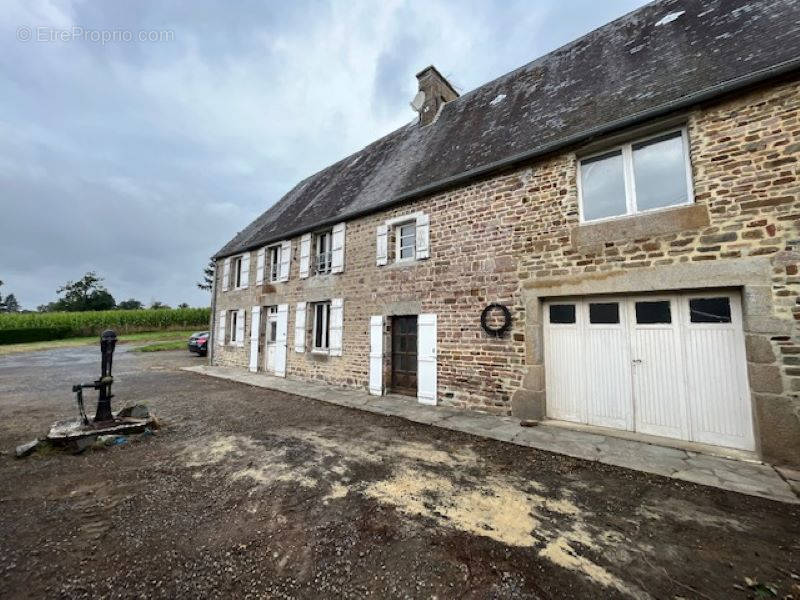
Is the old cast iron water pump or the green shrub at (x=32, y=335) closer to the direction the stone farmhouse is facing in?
the old cast iron water pump

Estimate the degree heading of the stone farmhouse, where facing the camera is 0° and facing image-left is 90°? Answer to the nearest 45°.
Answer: approximately 45°

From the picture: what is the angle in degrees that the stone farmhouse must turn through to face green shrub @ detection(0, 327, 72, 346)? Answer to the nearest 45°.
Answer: approximately 45° to its right

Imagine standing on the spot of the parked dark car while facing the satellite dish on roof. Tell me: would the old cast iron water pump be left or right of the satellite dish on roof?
right
